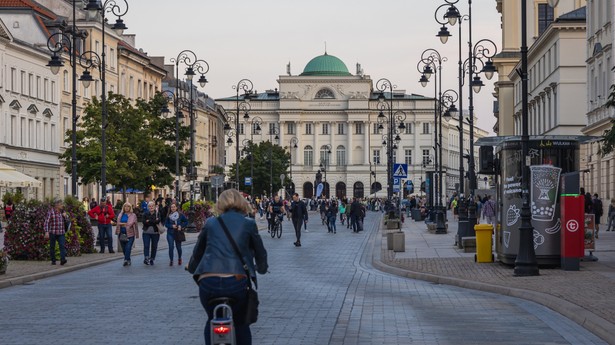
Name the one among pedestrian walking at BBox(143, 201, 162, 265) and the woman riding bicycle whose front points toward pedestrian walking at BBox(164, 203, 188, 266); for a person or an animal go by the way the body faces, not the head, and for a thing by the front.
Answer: the woman riding bicycle

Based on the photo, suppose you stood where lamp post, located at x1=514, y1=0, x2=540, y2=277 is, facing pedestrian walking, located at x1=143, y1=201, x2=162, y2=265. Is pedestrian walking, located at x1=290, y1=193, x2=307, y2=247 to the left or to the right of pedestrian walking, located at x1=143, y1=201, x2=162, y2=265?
right

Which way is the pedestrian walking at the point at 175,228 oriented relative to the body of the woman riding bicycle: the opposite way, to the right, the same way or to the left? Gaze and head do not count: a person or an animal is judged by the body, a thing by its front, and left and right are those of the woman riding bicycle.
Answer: the opposite way

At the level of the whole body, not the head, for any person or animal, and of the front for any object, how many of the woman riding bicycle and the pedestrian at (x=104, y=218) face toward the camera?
1

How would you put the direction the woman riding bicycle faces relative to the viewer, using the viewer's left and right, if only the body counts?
facing away from the viewer

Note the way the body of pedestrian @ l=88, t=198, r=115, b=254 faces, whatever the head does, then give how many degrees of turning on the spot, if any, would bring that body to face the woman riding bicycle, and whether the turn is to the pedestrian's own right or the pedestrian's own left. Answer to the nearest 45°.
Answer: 0° — they already face them

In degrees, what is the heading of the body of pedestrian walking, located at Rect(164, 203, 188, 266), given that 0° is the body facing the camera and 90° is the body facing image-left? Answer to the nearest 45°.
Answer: approximately 0°

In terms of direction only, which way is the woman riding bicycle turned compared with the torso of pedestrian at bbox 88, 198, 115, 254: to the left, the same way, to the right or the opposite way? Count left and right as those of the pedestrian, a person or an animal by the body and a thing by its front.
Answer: the opposite way
